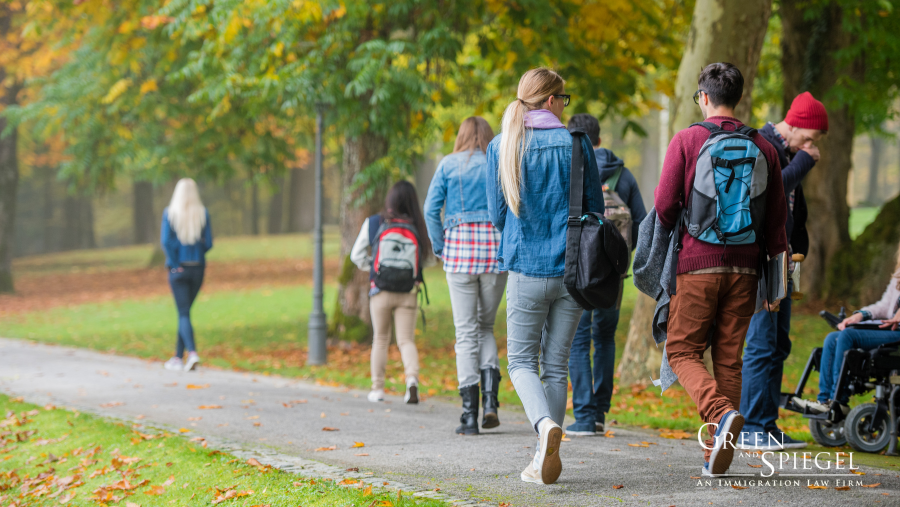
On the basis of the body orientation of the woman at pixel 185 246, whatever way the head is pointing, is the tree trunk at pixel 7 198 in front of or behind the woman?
in front

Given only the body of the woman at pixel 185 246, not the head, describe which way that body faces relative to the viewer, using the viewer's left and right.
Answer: facing away from the viewer

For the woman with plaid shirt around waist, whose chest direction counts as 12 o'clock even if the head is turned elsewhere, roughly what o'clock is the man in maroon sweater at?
The man in maroon sweater is roughly at 5 o'clock from the woman with plaid shirt around waist.

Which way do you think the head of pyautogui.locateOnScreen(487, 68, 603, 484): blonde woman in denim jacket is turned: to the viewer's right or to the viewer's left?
to the viewer's right

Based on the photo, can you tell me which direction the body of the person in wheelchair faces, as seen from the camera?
to the viewer's left

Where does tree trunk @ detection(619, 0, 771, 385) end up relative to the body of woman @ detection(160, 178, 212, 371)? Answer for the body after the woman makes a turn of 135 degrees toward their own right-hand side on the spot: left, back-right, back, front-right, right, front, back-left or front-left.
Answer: front

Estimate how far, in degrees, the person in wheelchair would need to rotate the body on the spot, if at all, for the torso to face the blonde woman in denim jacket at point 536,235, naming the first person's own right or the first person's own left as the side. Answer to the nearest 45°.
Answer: approximately 45° to the first person's own left

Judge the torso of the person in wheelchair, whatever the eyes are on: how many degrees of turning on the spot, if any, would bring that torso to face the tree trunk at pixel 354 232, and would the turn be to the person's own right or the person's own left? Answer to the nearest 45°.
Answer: approximately 45° to the person's own right

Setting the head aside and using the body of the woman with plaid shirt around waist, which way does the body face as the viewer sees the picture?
away from the camera

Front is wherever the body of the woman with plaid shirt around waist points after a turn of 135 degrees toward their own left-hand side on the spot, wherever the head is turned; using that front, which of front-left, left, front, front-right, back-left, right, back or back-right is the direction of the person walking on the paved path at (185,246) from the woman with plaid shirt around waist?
right

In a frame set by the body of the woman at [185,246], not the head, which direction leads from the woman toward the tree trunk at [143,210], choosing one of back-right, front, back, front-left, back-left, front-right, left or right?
front

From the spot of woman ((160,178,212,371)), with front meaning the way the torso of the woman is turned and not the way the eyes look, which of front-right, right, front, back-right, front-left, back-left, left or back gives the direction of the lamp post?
right

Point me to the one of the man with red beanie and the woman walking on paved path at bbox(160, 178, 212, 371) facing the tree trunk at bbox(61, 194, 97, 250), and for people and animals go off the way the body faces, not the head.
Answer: the woman walking on paved path

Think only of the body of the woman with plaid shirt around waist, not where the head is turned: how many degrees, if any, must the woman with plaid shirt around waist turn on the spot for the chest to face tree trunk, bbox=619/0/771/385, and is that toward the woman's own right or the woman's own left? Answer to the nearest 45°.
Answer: approximately 45° to the woman's own right

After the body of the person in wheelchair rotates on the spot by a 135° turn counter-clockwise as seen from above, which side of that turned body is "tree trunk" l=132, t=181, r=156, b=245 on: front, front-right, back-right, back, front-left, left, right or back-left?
back

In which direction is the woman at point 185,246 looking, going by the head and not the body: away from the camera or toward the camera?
away from the camera

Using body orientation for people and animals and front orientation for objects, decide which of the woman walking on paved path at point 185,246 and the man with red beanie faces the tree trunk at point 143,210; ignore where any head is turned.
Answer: the woman walking on paved path
